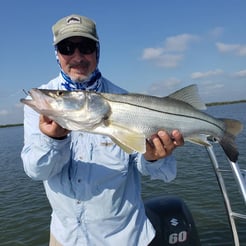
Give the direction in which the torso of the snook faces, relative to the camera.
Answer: to the viewer's left

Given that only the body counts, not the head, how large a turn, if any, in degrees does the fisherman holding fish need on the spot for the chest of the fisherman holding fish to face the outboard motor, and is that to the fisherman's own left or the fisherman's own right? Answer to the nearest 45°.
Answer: approximately 135° to the fisherman's own left

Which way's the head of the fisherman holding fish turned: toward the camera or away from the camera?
toward the camera

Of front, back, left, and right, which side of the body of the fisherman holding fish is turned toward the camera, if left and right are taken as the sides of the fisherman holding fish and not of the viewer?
front
